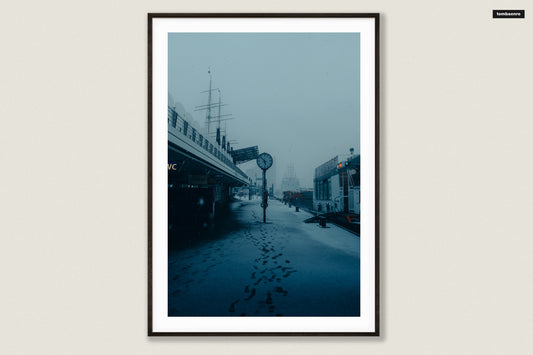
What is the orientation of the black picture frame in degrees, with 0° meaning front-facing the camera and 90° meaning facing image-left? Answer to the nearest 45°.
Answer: approximately 0°
